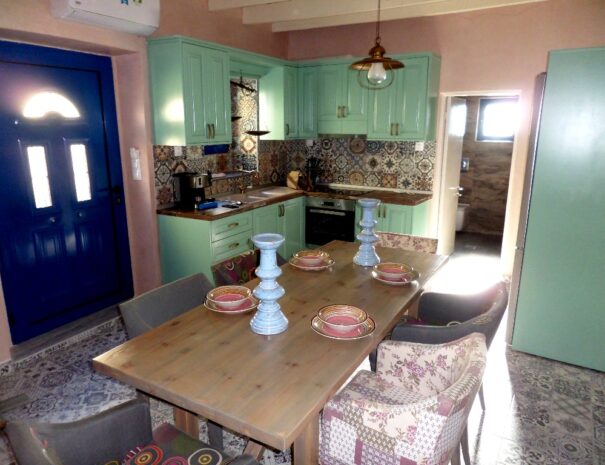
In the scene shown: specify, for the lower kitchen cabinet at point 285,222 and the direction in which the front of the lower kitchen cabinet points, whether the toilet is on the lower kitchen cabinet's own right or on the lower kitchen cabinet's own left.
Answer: on the lower kitchen cabinet's own left

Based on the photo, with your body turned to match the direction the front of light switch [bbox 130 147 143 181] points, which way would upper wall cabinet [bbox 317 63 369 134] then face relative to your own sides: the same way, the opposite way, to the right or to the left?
to the right

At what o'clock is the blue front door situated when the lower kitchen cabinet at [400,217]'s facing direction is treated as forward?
The blue front door is roughly at 2 o'clock from the lower kitchen cabinet.

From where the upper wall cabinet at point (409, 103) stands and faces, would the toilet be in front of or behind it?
behind

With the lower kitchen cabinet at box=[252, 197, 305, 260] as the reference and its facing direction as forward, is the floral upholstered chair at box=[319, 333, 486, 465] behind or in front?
in front

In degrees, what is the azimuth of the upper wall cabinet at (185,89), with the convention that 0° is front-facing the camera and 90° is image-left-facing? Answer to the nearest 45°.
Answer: approximately 315°

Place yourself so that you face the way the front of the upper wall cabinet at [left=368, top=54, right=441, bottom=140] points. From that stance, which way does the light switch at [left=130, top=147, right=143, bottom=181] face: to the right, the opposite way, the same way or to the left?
to the left

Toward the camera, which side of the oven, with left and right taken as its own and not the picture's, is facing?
front

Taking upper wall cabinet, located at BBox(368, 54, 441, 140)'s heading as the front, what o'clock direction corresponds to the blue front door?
The blue front door is roughly at 2 o'clock from the upper wall cabinet.

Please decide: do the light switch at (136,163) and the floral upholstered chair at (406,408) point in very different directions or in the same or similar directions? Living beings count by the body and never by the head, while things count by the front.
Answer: very different directions

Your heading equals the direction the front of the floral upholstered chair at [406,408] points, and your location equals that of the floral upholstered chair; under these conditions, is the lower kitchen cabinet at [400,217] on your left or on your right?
on your right

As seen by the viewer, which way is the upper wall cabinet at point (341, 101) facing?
toward the camera

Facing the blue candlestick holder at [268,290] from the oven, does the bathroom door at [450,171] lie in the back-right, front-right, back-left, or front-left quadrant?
back-left

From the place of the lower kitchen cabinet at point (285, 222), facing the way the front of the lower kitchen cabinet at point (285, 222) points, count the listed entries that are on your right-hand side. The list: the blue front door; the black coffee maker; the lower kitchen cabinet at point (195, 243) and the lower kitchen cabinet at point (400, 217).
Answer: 3

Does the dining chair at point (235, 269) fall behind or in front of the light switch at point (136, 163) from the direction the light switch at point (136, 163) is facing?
in front
